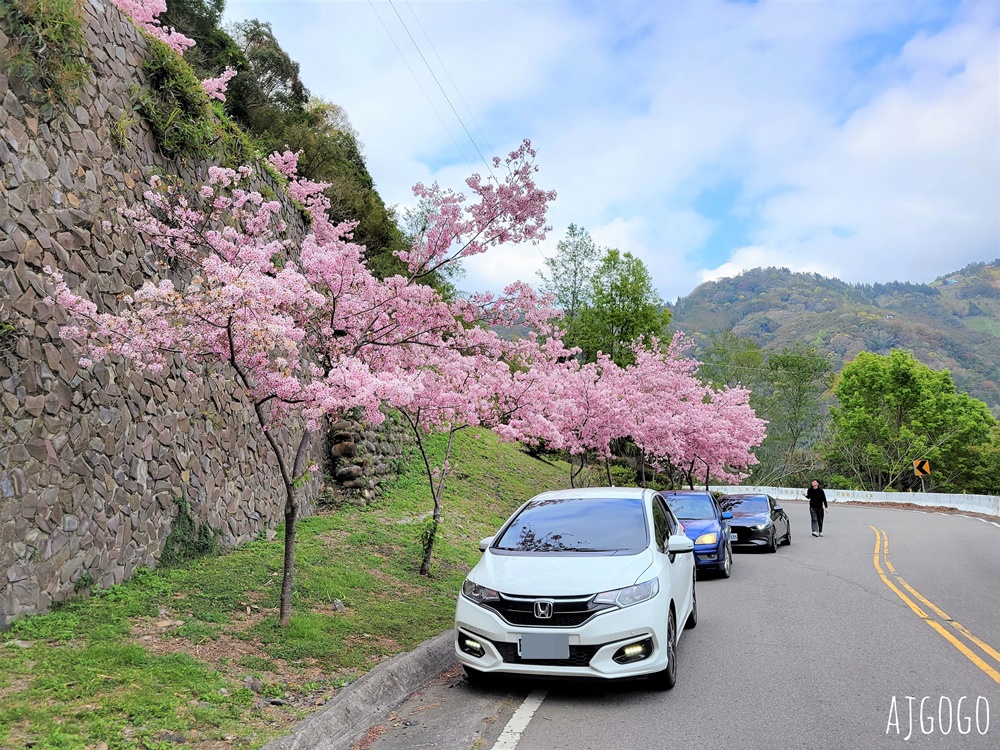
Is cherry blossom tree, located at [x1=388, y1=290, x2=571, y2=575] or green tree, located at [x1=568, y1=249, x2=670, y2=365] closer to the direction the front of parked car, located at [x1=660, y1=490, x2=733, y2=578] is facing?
the cherry blossom tree

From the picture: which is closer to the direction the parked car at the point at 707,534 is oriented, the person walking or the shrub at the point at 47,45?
the shrub

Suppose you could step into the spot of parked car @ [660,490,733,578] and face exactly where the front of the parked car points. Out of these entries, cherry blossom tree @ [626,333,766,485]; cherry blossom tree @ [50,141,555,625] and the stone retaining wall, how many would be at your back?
1

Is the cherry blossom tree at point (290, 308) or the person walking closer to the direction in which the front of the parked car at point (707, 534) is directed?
the cherry blossom tree

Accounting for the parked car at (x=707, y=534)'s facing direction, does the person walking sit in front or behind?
behind

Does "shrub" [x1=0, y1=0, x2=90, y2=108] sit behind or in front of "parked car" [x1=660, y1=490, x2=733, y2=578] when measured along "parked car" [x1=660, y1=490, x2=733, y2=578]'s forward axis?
in front

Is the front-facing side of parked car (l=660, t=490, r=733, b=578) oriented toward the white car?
yes

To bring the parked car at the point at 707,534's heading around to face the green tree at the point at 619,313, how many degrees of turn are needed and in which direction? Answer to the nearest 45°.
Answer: approximately 180°

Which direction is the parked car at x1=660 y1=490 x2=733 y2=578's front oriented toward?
toward the camera

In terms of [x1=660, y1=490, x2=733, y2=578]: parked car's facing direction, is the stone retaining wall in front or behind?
in front

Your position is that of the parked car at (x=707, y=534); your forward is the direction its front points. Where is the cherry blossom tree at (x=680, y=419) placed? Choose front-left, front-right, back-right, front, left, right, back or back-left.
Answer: back

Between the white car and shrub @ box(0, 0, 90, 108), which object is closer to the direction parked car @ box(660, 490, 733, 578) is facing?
the white car

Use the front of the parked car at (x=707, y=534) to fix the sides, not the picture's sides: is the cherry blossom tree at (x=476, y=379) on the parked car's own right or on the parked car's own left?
on the parked car's own right

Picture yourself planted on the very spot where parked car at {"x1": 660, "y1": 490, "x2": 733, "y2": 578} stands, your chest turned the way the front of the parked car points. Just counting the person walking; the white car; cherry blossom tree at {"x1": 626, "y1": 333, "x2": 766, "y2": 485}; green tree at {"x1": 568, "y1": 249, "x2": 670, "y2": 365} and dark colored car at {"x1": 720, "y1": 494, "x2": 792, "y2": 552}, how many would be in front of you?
1

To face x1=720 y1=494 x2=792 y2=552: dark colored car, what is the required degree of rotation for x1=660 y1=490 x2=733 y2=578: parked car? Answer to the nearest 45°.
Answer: approximately 180°

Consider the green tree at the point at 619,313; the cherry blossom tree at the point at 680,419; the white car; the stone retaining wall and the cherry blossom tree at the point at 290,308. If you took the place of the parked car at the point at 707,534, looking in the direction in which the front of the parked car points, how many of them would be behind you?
2
